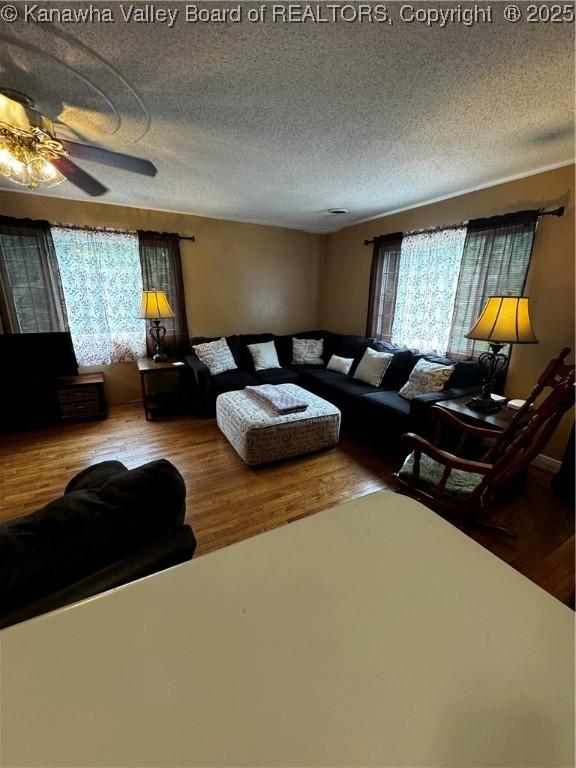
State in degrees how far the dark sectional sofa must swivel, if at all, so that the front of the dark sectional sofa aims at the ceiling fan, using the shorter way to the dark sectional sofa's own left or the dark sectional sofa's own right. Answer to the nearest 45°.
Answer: approximately 45° to the dark sectional sofa's own right

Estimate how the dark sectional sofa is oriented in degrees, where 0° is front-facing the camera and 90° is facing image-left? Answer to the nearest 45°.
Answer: approximately 0°

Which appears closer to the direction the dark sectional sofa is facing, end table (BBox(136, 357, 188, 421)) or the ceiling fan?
the ceiling fan

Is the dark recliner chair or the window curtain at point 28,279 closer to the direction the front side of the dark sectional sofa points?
the dark recliner chair

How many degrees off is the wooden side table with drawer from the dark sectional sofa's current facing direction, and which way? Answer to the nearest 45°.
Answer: approximately 90° to its right

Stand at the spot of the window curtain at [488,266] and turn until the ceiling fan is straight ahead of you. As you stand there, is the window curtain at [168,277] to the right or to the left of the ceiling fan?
right

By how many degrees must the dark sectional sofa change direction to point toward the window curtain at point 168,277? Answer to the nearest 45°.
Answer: approximately 90° to its right

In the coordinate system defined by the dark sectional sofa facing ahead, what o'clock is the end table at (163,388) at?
The end table is roughly at 3 o'clock from the dark sectional sofa.

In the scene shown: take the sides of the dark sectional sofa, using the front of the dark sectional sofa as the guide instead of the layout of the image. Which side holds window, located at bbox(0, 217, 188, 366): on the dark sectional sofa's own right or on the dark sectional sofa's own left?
on the dark sectional sofa's own right

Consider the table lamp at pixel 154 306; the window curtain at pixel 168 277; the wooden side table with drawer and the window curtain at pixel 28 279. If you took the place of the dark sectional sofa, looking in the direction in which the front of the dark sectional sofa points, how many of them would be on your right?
4
